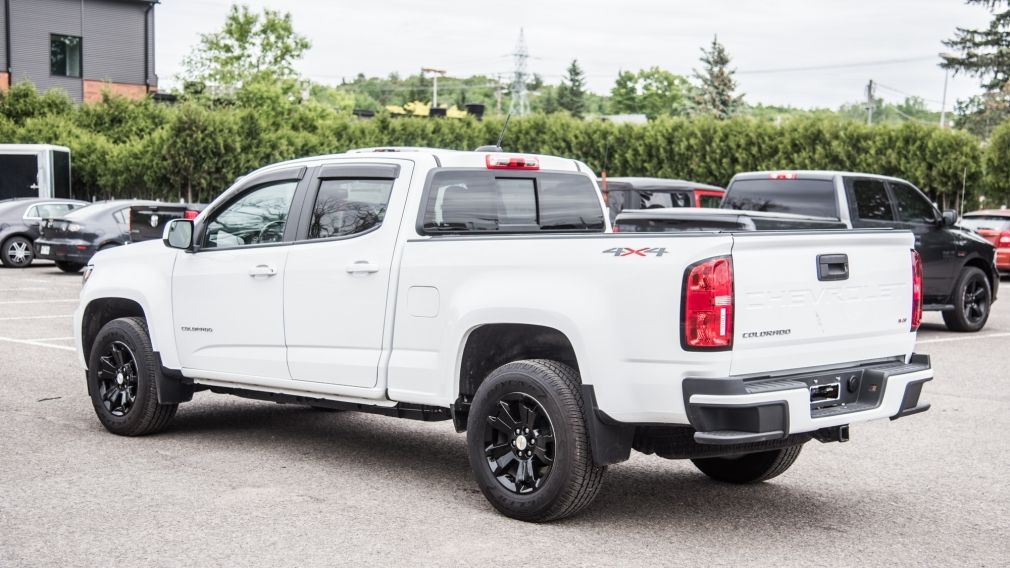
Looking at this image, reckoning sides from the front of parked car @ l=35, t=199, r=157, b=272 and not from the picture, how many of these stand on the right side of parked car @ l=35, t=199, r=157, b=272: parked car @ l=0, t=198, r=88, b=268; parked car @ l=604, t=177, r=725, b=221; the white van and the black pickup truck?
2

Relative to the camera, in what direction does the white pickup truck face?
facing away from the viewer and to the left of the viewer

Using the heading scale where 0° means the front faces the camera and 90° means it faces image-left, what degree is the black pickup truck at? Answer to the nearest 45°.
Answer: approximately 225°

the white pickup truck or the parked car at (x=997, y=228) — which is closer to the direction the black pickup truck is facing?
the parked car

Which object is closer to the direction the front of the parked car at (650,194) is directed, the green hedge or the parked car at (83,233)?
the green hedge

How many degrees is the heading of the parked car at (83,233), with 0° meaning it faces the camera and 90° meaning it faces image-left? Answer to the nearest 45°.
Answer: approximately 225°

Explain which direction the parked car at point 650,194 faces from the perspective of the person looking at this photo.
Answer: facing away from the viewer and to the right of the viewer

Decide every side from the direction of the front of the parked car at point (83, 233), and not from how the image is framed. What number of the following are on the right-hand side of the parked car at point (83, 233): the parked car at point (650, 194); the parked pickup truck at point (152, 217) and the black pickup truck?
3

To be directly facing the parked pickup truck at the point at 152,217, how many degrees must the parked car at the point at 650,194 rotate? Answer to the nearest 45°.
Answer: approximately 135° to its left

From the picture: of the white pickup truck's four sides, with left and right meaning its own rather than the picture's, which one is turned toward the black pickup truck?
right

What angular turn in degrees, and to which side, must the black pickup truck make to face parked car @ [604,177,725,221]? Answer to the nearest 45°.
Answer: approximately 90° to its left
